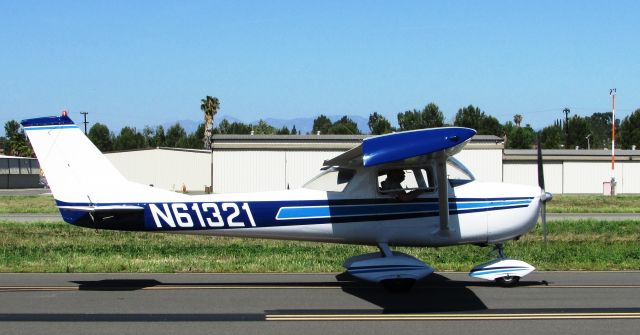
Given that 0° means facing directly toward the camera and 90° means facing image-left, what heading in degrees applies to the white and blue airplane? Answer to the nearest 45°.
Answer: approximately 270°
